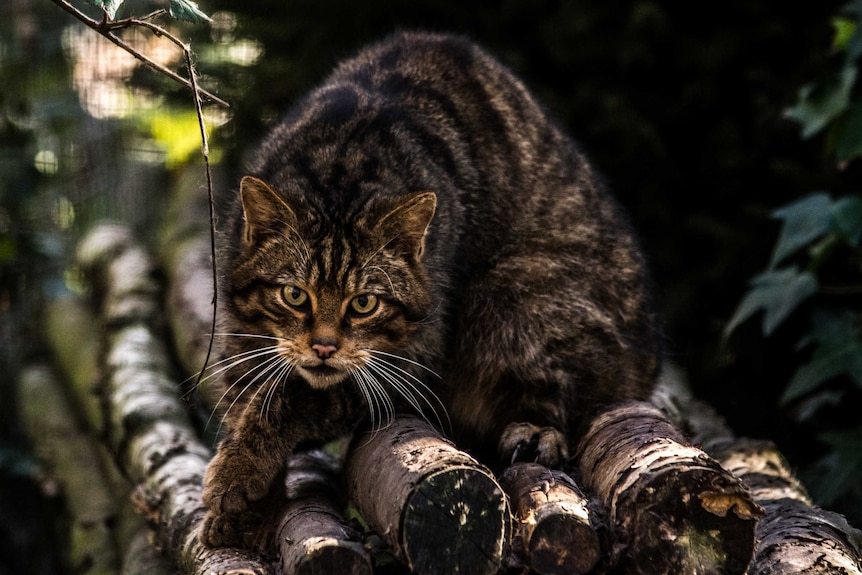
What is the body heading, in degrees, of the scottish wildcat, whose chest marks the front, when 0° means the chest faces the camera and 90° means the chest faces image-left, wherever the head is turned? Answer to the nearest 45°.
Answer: approximately 45°

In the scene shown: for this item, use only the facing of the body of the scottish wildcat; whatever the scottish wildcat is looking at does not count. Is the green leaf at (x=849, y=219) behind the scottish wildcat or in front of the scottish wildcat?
behind

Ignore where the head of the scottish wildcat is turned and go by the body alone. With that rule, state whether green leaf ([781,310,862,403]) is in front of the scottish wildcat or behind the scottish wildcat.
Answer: behind

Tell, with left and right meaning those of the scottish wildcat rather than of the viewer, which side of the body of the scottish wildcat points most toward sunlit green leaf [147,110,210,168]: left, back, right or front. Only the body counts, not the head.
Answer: right

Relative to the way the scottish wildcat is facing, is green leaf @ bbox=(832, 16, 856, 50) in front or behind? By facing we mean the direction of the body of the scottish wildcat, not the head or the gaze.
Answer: behind
